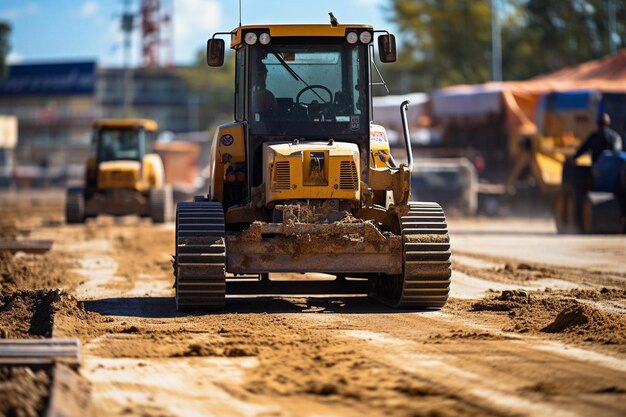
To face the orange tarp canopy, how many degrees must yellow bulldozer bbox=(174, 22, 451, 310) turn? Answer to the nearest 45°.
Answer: approximately 180°

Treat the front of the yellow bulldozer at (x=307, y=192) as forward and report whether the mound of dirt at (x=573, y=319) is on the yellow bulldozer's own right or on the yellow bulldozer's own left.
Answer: on the yellow bulldozer's own left

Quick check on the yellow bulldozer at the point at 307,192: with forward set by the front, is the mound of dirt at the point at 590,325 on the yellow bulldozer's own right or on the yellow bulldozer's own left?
on the yellow bulldozer's own left

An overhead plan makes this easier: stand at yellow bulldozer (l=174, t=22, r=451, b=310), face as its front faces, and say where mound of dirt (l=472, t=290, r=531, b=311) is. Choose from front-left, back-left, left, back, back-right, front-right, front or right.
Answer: left

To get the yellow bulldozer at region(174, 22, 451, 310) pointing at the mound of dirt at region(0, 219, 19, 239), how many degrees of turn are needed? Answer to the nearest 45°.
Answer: approximately 135° to its right

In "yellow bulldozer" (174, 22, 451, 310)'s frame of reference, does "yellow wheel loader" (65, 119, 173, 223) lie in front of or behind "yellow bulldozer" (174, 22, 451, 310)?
behind

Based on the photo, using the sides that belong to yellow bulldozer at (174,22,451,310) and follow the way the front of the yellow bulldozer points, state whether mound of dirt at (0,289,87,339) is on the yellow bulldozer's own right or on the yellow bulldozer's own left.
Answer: on the yellow bulldozer's own right

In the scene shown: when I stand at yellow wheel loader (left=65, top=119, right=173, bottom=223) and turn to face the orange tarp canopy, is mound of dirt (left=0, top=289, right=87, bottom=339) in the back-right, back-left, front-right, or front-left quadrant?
back-right

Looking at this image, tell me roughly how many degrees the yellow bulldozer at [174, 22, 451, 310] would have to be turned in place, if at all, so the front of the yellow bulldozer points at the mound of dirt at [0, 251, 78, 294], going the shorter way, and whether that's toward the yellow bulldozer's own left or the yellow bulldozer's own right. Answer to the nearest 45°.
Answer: approximately 135° to the yellow bulldozer's own right

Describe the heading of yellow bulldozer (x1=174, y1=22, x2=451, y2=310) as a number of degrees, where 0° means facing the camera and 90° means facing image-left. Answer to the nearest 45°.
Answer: approximately 0°

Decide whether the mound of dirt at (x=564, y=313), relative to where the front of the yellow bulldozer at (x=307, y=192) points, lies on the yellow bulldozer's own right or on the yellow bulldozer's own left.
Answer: on the yellow bulldozer's own left
